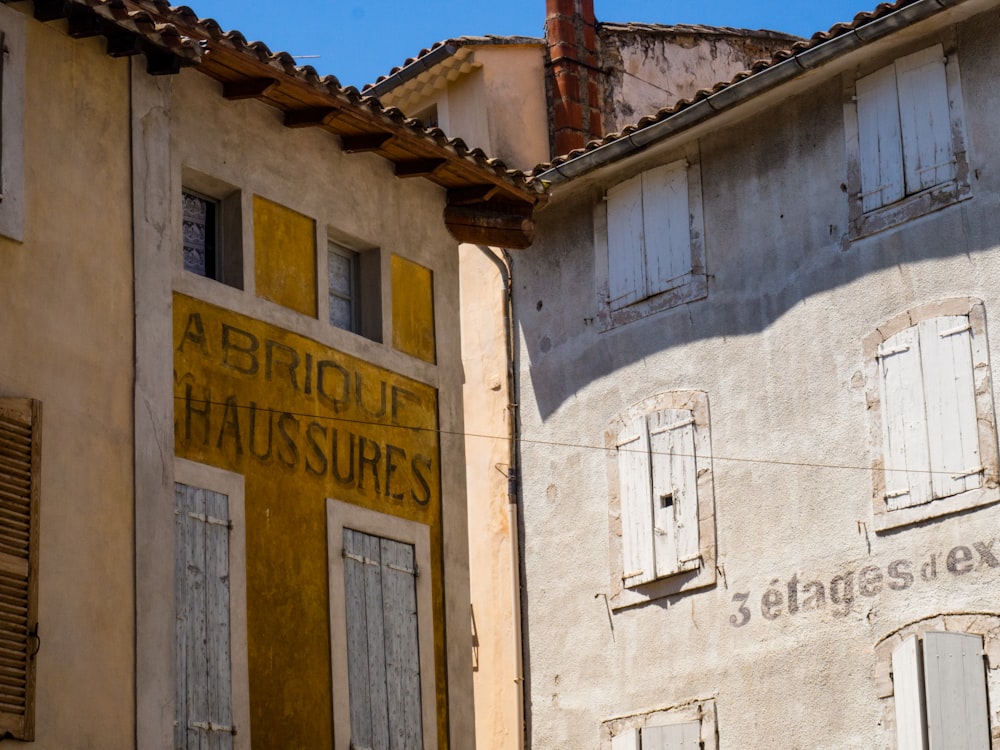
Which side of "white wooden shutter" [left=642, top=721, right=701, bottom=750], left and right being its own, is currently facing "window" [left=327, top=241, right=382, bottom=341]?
front

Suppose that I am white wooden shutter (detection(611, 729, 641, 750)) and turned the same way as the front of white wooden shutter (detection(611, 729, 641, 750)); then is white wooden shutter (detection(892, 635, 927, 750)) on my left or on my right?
on my left

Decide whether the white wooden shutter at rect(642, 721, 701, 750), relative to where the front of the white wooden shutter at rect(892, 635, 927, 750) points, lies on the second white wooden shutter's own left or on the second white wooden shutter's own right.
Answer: on the second white wooden shutter's own right

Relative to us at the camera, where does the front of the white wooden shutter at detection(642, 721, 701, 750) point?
facing the viewer and to the left of the viewer

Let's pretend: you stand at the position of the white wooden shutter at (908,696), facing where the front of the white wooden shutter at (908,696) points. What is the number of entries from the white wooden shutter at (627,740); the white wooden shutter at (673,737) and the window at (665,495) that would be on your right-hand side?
3
